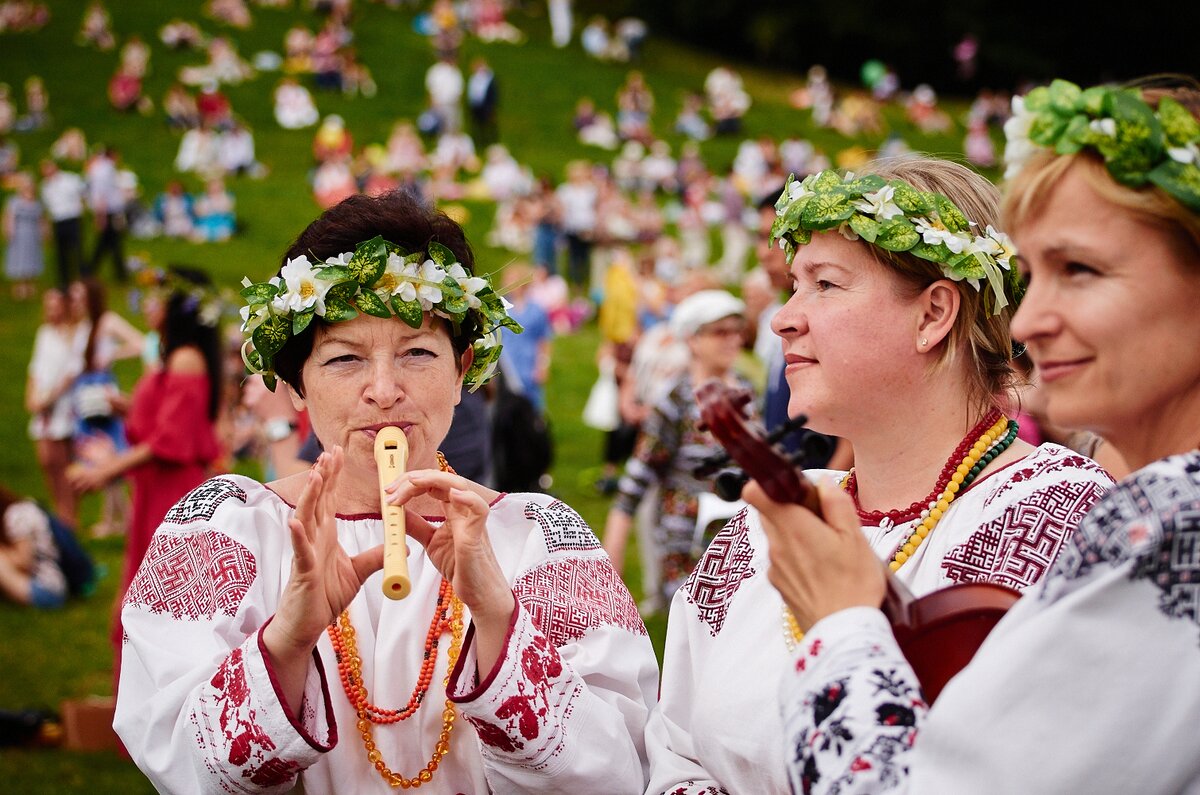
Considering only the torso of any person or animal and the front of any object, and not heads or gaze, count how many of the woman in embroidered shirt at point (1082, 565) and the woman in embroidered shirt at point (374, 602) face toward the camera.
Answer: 1

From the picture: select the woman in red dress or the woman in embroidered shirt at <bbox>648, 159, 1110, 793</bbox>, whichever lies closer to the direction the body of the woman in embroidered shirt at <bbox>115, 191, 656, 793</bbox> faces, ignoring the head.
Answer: the woman in embroidered shirt

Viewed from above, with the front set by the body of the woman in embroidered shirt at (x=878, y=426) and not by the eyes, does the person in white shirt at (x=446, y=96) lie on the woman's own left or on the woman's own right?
on the woman's own right

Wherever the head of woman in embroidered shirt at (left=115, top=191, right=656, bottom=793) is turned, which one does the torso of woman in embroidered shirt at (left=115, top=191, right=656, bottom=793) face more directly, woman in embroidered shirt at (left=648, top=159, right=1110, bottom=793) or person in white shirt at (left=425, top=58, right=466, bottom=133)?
the woman in embroidered shirt

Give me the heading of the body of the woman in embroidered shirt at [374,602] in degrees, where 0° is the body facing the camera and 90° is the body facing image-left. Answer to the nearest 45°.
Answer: approximately 0°

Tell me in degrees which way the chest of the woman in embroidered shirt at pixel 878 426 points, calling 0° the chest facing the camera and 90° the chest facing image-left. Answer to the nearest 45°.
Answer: approximately 45°

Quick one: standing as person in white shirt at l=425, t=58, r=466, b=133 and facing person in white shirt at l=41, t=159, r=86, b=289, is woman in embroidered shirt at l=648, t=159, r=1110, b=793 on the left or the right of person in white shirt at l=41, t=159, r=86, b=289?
left

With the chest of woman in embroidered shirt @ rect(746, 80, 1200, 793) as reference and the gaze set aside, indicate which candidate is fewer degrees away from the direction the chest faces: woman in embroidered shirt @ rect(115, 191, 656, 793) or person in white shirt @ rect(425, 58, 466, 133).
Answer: the woman in embroidered shirt

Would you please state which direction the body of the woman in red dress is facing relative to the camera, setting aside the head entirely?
to the viewer's left

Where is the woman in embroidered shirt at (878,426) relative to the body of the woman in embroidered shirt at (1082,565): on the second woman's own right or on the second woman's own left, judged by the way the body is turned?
on the second woman's own right

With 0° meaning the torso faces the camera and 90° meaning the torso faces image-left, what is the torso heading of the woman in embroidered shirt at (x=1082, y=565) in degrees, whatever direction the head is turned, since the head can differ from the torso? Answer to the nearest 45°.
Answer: approximately 90°

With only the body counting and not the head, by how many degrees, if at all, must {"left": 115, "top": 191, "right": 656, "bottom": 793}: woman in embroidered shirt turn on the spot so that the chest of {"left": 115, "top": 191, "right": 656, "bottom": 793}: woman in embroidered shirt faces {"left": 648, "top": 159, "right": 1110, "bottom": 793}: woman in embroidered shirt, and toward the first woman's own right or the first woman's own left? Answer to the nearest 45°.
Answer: approximately 90° to the first woman's own left
